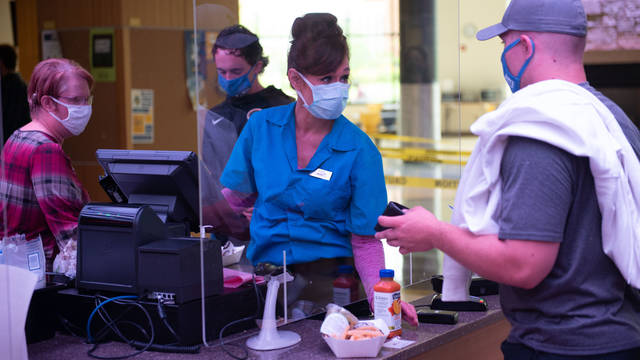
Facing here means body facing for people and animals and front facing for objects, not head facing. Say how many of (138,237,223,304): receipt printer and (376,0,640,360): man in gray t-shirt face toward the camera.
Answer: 0

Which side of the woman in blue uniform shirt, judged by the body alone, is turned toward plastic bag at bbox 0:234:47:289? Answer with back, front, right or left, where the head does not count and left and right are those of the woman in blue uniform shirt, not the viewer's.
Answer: right

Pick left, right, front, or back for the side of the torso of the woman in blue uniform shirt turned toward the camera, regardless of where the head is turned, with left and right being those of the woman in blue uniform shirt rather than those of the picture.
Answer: front

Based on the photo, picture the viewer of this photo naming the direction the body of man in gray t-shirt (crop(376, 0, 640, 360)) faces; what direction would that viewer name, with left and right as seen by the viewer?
facing away from the viewer and to the left of the viewer

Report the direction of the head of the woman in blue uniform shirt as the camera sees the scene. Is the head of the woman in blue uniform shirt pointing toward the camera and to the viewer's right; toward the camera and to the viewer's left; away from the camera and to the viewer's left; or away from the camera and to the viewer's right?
toward the camera and to the viewer's right

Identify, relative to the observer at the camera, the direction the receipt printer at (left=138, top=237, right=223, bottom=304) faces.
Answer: facing away from the viewer and to the right of the viewer

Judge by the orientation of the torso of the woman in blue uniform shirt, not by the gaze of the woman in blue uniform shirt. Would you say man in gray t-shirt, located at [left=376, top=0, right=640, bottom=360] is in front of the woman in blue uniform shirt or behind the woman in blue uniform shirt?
in front

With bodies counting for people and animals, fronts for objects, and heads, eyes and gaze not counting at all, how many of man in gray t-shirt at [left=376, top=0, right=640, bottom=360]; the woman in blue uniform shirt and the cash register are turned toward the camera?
1

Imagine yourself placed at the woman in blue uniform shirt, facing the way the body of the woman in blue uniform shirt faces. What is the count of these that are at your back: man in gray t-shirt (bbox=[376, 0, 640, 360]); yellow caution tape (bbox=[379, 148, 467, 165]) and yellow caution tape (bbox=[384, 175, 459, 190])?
2

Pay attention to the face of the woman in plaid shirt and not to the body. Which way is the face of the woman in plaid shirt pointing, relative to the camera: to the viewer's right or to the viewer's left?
to the viewer's right

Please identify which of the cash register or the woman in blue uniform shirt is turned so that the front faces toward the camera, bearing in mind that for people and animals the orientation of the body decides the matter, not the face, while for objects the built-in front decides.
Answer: the woman in blue uniform shirt

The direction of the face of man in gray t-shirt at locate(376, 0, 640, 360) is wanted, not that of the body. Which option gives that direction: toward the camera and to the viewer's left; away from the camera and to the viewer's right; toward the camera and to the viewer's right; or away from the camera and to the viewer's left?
away from the camera and to the viewer's left
